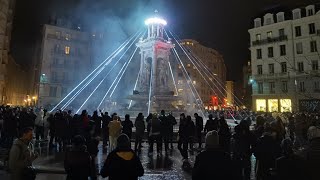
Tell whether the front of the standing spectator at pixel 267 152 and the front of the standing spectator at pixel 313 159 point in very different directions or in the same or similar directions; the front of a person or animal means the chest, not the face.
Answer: same or similar directions

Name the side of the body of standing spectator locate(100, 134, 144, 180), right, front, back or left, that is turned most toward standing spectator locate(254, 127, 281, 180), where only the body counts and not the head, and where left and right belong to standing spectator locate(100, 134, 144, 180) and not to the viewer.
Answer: right

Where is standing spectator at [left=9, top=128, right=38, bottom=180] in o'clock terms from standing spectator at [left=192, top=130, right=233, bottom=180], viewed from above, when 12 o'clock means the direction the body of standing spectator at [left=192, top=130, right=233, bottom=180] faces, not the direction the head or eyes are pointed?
standing spectator at [left=9, top=128, right=38, bottom=180] is roughly at 9 o'clock from standing spectator at [left=192, top=130, right=233, bottom=180].

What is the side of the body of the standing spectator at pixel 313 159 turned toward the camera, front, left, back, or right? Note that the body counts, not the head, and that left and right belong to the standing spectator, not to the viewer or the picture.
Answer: back

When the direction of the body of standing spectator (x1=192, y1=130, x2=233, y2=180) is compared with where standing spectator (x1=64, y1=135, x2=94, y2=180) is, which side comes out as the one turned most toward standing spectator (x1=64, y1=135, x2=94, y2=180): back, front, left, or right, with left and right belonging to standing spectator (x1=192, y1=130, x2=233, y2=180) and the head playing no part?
left

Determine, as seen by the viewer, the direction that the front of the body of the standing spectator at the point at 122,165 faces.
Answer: away from the camera

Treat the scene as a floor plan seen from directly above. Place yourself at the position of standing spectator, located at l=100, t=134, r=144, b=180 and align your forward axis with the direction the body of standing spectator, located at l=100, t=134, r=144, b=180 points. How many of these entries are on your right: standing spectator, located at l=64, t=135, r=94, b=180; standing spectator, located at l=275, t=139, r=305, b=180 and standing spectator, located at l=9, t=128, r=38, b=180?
1

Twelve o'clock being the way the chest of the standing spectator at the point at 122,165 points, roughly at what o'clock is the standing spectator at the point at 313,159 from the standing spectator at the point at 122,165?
the standing spectator at the point at 313,159 is roughly at 3 o'clock from the standing spectator at the point at 122,165.

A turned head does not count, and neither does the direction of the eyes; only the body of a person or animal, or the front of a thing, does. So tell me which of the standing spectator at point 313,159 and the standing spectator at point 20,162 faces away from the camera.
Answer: the standing spectator at point 313,159

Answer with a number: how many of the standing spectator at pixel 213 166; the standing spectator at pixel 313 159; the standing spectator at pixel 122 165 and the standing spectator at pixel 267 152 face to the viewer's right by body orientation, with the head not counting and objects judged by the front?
0

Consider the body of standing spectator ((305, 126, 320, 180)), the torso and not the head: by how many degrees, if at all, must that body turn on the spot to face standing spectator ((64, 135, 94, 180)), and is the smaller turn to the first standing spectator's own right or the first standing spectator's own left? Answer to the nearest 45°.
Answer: approximately 135° to the first standing spectator's own left

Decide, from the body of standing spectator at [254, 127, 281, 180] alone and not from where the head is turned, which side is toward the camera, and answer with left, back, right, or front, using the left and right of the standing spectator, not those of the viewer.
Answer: back

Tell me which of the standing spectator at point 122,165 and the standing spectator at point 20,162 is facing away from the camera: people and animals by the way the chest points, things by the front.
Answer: the standing spectator at point 122,165

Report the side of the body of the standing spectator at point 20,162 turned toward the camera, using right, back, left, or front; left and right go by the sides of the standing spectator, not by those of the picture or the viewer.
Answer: right
